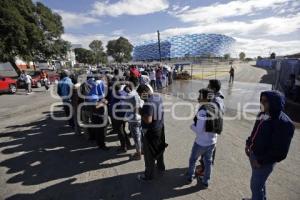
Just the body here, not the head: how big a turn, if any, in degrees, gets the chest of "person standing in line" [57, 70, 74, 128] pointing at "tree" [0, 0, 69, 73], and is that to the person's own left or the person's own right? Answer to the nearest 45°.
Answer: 0° — they already face it

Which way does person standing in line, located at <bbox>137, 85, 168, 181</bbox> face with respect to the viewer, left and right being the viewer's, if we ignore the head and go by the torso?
facing away from the viewer and to the left of the viewer

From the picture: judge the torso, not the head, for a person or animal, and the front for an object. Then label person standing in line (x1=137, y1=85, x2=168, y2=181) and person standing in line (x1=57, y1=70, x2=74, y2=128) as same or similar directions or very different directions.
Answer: same or similar directions

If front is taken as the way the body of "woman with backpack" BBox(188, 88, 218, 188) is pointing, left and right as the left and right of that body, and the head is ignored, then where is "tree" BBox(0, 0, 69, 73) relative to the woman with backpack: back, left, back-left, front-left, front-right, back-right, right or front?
front

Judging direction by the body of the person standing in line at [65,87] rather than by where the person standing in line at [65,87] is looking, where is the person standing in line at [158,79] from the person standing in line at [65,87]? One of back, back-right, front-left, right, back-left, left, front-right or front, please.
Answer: front-right

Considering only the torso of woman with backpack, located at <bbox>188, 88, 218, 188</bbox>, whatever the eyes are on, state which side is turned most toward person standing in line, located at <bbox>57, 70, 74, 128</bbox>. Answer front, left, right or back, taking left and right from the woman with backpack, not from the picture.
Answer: front

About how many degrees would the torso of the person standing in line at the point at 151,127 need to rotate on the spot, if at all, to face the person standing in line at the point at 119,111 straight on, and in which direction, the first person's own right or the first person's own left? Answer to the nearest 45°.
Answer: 0° — they already face them

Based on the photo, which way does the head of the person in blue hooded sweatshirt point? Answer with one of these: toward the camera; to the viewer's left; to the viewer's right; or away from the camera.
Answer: to the viewer's left

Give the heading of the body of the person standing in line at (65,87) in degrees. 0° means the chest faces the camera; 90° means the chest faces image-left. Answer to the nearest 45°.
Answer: approximately 180°

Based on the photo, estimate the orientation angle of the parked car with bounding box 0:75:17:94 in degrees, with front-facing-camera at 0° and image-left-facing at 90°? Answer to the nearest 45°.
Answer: approximately 270°

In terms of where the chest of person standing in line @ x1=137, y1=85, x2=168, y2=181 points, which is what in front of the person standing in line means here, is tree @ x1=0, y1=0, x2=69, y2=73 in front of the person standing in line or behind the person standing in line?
in front

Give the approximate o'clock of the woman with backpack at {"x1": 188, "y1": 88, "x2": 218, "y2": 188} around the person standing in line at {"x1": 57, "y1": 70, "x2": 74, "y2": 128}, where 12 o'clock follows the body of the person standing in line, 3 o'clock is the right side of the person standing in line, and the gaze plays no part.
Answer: The woman with backpack is roughly at 5 o'clock from the person standing in line.
